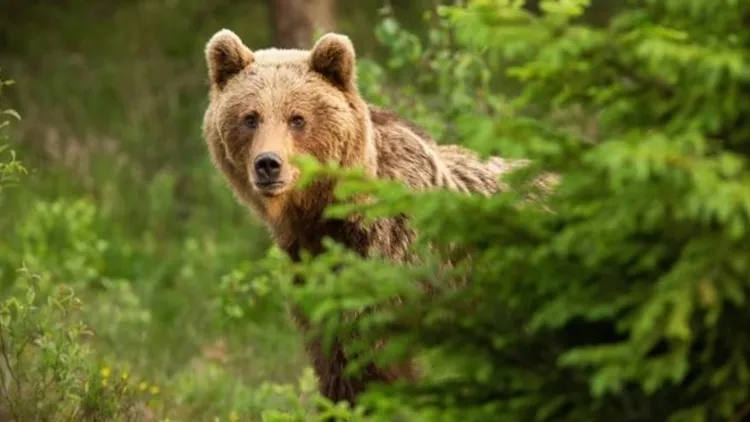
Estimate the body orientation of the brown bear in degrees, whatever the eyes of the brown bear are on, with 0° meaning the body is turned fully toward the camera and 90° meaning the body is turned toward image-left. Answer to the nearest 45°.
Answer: approximately 45°

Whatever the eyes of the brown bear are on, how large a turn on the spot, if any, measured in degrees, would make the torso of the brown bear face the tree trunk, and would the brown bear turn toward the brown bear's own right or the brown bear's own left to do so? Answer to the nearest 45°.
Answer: approximately 135° to the brown bear's own right
